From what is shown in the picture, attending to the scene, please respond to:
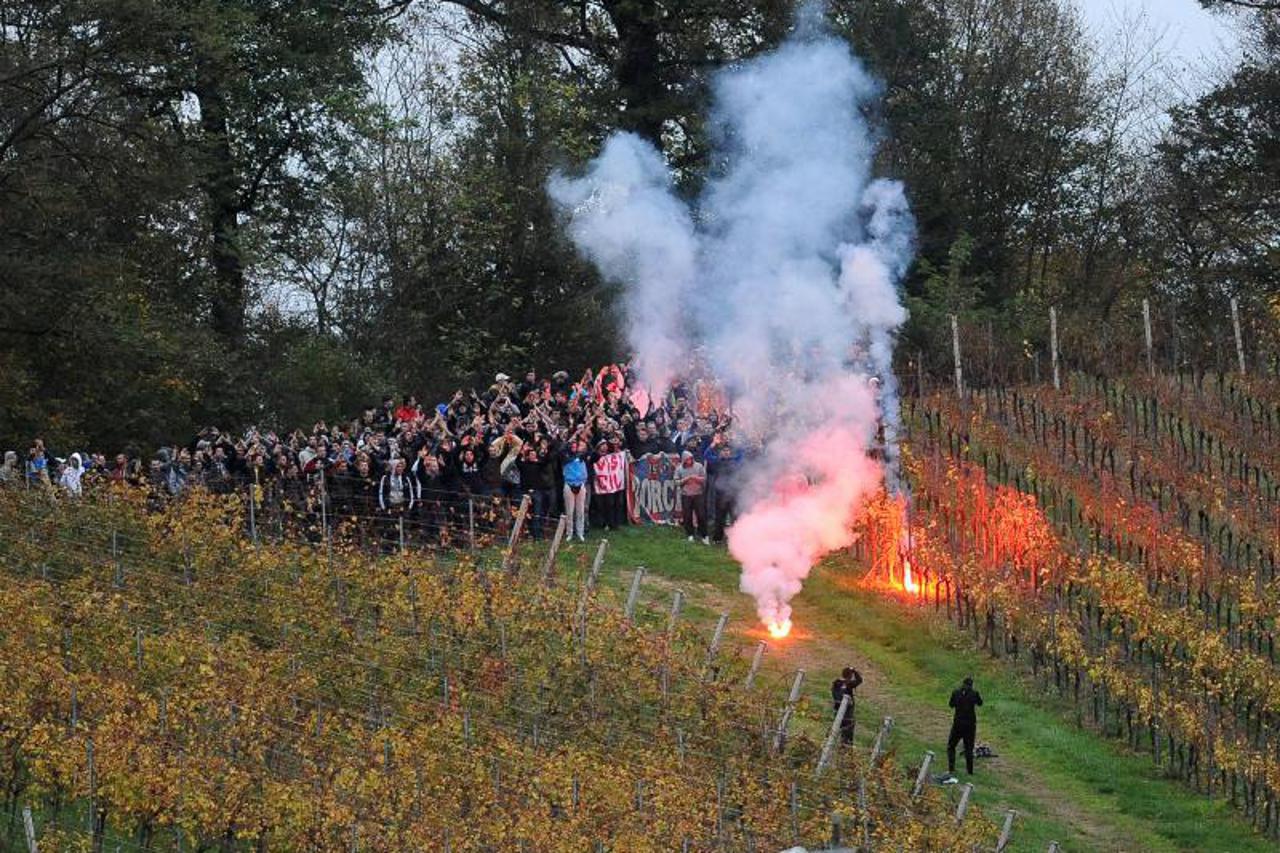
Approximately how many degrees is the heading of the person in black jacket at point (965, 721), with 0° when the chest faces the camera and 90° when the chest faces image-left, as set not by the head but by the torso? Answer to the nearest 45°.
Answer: approximately 180°

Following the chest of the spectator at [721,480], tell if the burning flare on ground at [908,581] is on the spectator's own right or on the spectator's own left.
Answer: on the spectator's own left

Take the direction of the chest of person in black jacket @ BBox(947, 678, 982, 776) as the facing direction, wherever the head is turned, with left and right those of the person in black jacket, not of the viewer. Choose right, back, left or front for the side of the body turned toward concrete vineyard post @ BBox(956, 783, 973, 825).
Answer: back

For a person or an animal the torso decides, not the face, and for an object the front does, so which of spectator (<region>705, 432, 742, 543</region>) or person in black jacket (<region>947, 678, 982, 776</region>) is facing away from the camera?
the person in black jacket

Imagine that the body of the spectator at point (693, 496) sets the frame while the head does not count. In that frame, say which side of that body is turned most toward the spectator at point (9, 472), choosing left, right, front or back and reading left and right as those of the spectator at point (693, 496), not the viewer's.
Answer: right

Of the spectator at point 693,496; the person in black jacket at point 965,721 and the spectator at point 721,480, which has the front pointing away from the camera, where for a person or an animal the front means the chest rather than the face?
the person in black jacket

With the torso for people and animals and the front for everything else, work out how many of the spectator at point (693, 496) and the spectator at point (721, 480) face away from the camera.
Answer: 0

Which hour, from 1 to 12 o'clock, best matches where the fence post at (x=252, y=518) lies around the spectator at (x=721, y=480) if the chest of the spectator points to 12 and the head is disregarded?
The fence post is roughly at 2 o'clock from the spectator.

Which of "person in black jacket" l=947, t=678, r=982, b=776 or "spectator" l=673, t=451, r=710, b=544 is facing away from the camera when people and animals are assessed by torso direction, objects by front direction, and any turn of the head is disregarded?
the person in black jacket

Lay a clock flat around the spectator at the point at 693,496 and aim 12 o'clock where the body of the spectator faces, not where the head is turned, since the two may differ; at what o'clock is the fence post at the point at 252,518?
The fence post is roughly at 2 o'clock from the spectator.

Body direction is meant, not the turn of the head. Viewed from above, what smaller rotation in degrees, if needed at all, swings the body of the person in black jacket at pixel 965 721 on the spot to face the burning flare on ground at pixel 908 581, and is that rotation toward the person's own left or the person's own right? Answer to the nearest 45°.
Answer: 0° — they already face it

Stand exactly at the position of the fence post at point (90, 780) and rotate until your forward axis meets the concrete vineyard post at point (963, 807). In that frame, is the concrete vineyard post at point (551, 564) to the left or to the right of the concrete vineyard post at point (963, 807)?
left

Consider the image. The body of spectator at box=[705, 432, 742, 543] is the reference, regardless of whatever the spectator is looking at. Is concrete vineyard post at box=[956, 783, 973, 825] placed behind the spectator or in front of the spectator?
in front

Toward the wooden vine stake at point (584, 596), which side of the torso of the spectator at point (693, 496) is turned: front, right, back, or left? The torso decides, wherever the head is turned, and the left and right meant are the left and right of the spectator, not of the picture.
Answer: front

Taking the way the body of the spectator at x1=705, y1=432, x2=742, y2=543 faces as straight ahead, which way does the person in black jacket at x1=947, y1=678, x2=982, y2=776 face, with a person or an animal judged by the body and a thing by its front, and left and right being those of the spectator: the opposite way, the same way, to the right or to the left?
the opposite way
